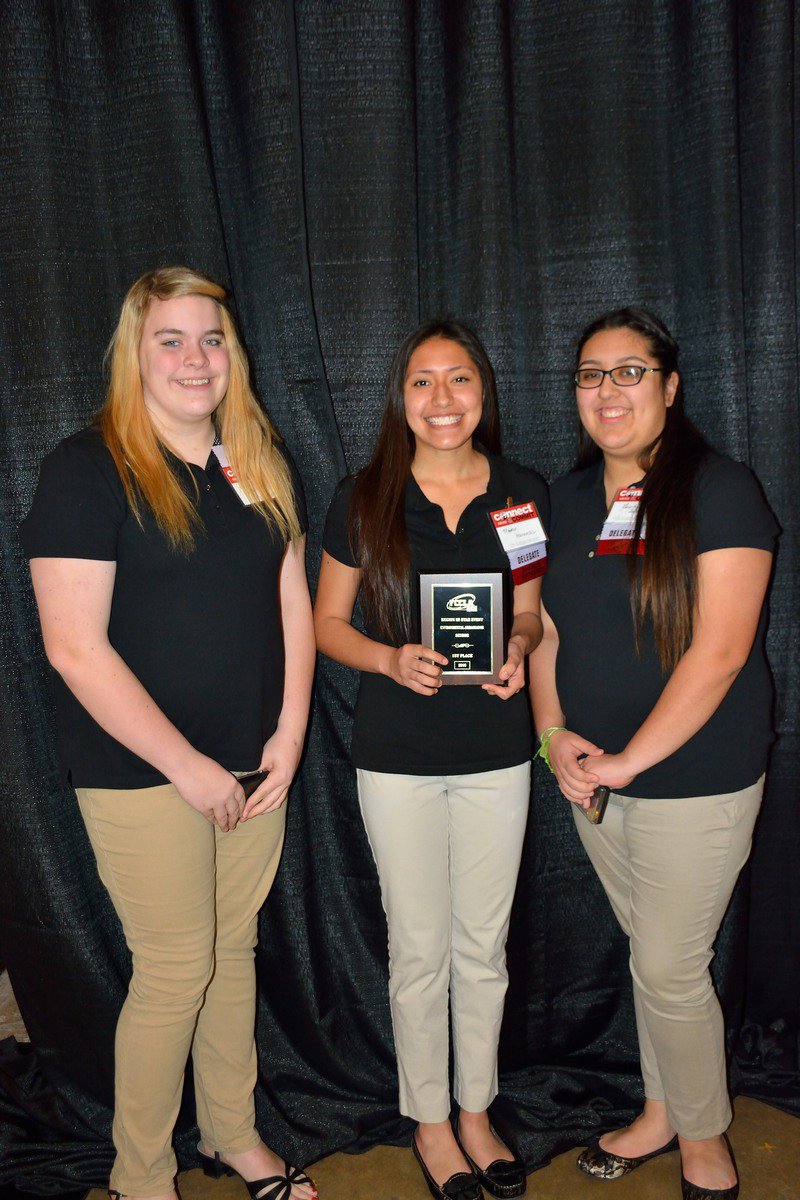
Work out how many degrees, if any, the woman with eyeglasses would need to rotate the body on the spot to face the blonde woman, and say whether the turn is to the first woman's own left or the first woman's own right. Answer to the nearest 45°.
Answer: approximately 45° to the first woman's own right

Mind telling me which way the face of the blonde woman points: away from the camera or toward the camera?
toward the camera

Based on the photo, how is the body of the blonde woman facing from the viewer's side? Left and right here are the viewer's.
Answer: facing the viewer and to the right of the viewer

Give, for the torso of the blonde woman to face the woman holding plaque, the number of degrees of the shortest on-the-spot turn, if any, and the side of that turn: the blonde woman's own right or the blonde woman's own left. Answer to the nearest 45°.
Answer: approximately 45° to the blonde woman's own left

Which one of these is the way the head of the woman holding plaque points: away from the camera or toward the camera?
toward the camera

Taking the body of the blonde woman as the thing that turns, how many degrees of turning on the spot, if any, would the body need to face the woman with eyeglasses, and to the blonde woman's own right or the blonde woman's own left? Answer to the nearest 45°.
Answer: approximately 45° to the blonde woman's own left

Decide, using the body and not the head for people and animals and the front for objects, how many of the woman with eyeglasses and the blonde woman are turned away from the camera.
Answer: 0
